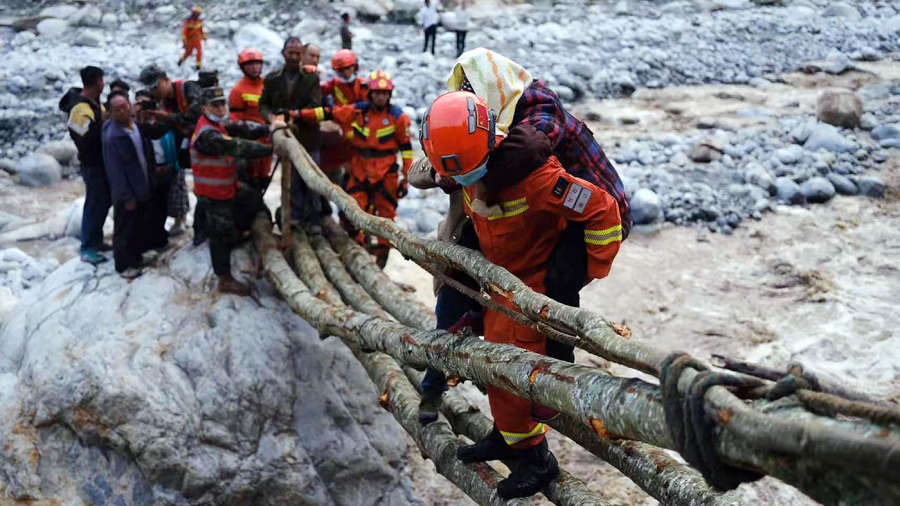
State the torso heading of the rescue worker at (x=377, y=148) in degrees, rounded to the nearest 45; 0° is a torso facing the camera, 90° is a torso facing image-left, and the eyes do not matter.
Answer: approximately 0°

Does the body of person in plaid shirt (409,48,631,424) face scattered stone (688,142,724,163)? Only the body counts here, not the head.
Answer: no

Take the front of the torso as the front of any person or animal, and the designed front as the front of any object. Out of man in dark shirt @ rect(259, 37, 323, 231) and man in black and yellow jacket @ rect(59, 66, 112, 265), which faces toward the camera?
man in dark shirt @ rect(259, 37, 323, 231)

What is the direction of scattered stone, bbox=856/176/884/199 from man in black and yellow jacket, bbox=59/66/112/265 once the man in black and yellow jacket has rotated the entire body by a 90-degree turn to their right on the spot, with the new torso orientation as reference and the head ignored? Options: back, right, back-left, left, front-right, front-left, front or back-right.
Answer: left

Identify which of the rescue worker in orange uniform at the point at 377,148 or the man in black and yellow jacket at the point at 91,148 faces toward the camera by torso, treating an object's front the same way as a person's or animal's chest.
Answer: the rescue worker in orange uniform

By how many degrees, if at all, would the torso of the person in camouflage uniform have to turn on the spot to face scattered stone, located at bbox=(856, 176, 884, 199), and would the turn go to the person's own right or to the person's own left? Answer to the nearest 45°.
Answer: approximately 45° to the person's own left

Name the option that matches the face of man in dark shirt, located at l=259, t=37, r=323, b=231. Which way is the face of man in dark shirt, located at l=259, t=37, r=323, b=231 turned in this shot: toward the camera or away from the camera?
toward the camera

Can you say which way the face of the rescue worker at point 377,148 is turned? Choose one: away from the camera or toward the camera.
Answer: toward the camera

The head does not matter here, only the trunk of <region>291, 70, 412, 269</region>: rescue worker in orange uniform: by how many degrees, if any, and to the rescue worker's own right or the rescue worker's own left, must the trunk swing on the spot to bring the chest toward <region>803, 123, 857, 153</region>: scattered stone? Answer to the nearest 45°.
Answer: approximately 135° to the rescue worker's own left

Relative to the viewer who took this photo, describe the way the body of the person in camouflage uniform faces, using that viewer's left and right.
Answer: facing the viewer and to the right of the viewer

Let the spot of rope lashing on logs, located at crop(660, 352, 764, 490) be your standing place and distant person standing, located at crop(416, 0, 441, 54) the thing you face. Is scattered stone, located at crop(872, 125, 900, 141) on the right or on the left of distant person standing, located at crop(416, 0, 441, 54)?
right

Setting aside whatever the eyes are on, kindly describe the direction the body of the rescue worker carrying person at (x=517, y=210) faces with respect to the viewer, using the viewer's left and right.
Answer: facing the viewer and to the left of the viewer

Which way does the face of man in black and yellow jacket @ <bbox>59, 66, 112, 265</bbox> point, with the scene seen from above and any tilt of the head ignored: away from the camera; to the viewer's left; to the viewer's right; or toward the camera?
to the viewer's right

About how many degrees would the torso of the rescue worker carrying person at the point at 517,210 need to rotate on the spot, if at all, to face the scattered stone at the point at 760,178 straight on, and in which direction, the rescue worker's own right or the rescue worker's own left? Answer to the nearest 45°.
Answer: approximately 135° to the rescue worker's own right

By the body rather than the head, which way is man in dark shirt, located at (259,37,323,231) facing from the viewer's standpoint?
toward the camera
